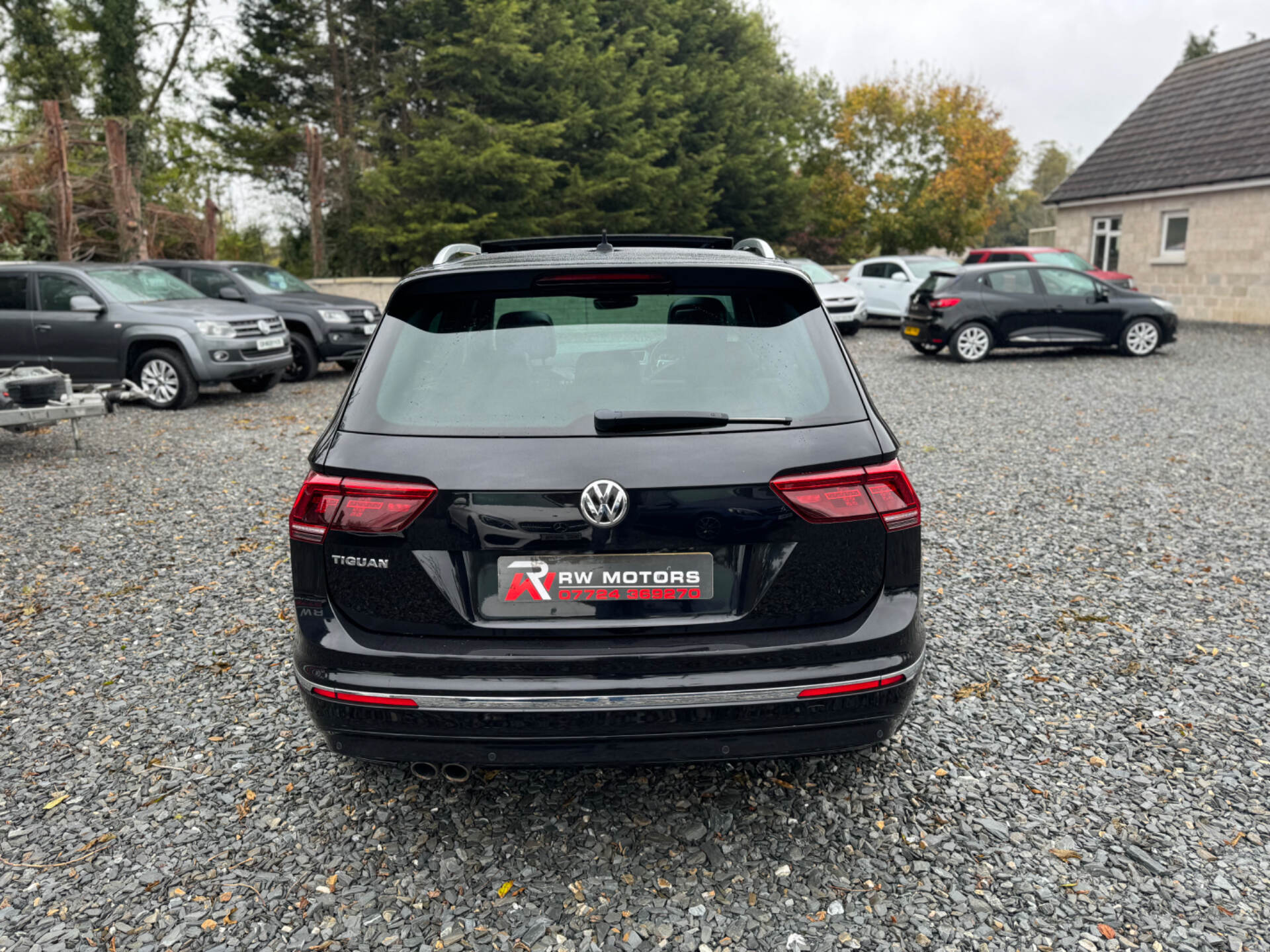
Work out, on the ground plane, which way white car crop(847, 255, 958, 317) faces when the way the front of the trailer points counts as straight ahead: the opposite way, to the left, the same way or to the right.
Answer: to the right

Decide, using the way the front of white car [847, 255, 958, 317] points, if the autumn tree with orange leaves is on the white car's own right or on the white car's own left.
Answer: on the white car's own left

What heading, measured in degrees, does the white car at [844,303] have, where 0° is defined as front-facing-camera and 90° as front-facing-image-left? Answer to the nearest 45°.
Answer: approximately 315°

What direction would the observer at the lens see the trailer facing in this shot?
facing to the right of the viewer

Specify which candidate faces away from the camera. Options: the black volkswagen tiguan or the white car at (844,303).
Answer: the black volkswagen tiguan

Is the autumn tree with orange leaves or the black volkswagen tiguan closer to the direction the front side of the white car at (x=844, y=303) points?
the black volkswagen tiguan

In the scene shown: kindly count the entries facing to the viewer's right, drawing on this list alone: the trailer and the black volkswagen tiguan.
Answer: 1

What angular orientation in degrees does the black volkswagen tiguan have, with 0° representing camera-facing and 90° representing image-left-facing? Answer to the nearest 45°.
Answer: approximately 180°
